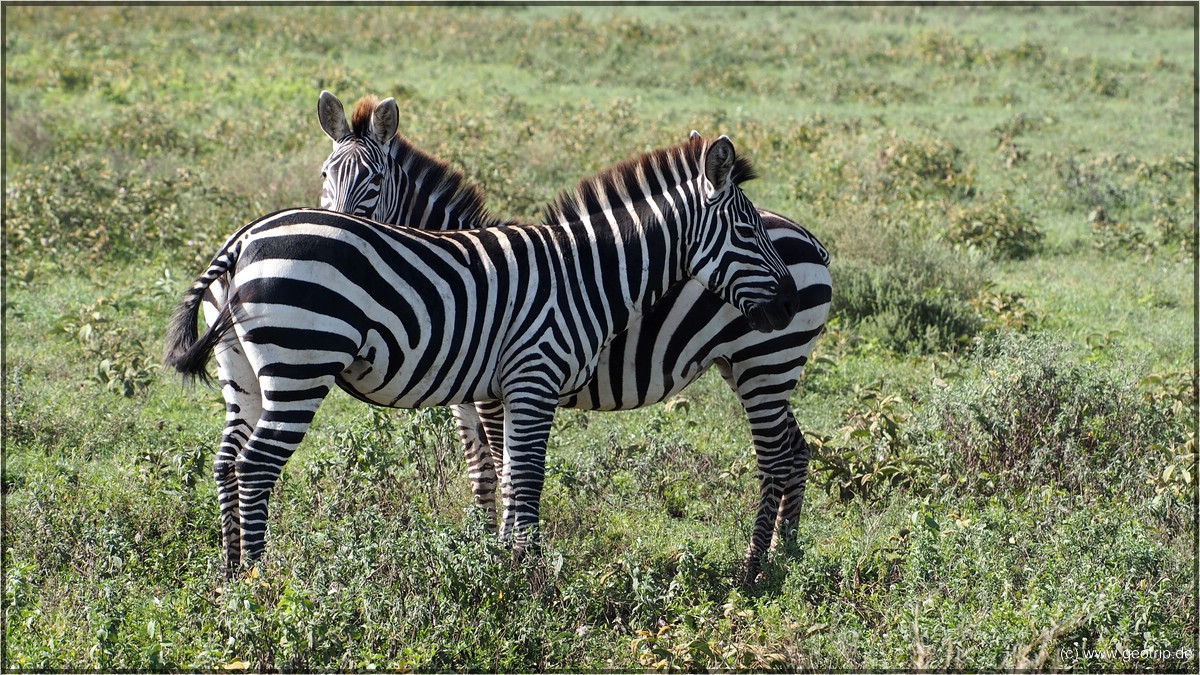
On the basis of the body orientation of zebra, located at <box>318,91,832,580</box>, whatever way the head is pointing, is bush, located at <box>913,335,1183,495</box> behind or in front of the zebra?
behind

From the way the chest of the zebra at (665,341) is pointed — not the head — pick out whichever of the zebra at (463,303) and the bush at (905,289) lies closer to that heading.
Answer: the zebra

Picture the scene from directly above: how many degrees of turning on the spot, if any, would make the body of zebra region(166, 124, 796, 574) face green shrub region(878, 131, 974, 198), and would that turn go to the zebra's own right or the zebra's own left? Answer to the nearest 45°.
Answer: approximately 45° to the zebra's own left

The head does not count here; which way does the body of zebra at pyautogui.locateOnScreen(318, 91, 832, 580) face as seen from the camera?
to the viewer's left

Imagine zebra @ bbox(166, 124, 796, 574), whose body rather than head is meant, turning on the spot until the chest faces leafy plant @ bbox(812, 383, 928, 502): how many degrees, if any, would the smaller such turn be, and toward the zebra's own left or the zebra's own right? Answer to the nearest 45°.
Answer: approximately 45° to the zebra's own left

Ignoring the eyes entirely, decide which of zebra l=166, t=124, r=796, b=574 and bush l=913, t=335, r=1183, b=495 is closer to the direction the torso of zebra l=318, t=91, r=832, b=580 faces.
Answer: the zebra

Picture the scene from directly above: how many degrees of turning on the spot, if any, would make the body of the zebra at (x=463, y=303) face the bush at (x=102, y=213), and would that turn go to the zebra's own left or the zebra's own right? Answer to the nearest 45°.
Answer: approximately 135° to the zebra's own left

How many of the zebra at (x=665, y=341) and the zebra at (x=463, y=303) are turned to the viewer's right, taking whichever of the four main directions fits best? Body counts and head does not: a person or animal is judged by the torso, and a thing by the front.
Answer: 1

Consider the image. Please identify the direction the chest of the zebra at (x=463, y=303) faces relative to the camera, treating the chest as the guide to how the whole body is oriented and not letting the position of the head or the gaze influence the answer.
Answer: to the viewer's right

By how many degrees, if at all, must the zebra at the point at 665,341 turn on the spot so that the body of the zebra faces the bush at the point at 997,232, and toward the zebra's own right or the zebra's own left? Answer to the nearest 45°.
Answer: approximately 135° to the zebra's own right

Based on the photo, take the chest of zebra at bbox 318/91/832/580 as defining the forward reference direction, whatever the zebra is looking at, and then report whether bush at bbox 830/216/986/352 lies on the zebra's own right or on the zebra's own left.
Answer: on the zebra's own right

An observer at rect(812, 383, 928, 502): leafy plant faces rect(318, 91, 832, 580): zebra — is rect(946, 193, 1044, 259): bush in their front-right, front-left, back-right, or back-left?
back-right

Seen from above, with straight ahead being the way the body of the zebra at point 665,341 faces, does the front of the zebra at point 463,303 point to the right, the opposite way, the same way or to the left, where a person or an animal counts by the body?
the opposite way
